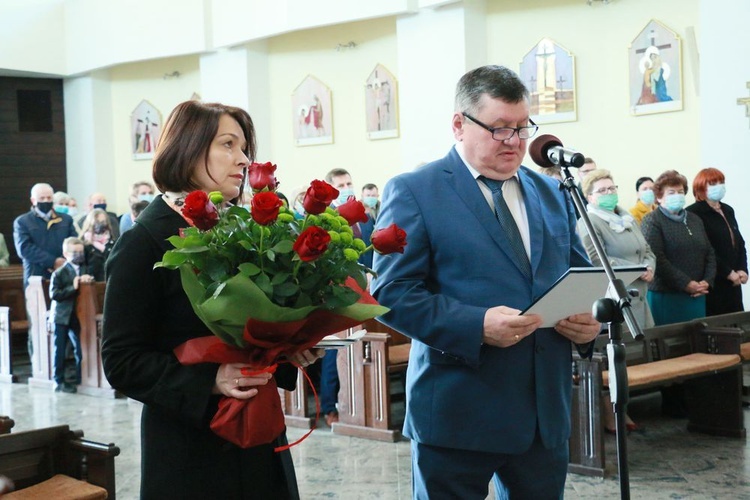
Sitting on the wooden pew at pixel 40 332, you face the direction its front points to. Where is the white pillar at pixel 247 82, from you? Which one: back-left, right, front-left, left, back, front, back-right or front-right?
left

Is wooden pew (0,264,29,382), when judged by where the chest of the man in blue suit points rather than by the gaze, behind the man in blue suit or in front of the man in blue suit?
behind

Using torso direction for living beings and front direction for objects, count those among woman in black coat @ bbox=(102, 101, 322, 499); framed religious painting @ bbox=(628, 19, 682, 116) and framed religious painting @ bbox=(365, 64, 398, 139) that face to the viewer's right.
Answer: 1

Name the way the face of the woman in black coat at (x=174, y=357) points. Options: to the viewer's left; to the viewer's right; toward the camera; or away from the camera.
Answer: to the viewer's right

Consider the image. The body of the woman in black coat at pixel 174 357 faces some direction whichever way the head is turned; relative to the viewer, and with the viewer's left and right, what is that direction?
facing to the right of the viewer

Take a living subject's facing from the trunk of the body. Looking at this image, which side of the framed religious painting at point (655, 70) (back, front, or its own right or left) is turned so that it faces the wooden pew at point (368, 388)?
front

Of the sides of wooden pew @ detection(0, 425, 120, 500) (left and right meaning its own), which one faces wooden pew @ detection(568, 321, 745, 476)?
left

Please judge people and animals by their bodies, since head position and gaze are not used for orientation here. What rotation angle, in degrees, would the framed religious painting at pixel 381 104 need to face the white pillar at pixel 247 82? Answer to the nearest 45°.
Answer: approximately 90° to its right

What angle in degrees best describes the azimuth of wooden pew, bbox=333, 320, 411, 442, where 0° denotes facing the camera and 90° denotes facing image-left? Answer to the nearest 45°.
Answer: approximately 315°

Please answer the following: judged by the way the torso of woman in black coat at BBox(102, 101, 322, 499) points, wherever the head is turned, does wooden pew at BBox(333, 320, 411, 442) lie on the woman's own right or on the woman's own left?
on the woman's own left

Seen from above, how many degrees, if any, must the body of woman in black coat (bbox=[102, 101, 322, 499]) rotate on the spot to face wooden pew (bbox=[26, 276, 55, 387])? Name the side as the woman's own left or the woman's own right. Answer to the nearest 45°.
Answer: approximately 90° to the woman's own left

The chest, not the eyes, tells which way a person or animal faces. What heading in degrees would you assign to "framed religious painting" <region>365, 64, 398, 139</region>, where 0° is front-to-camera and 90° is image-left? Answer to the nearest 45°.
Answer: approximately 45°

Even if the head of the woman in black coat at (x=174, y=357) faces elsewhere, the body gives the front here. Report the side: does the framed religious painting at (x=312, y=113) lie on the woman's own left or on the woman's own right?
on the woman's own left
